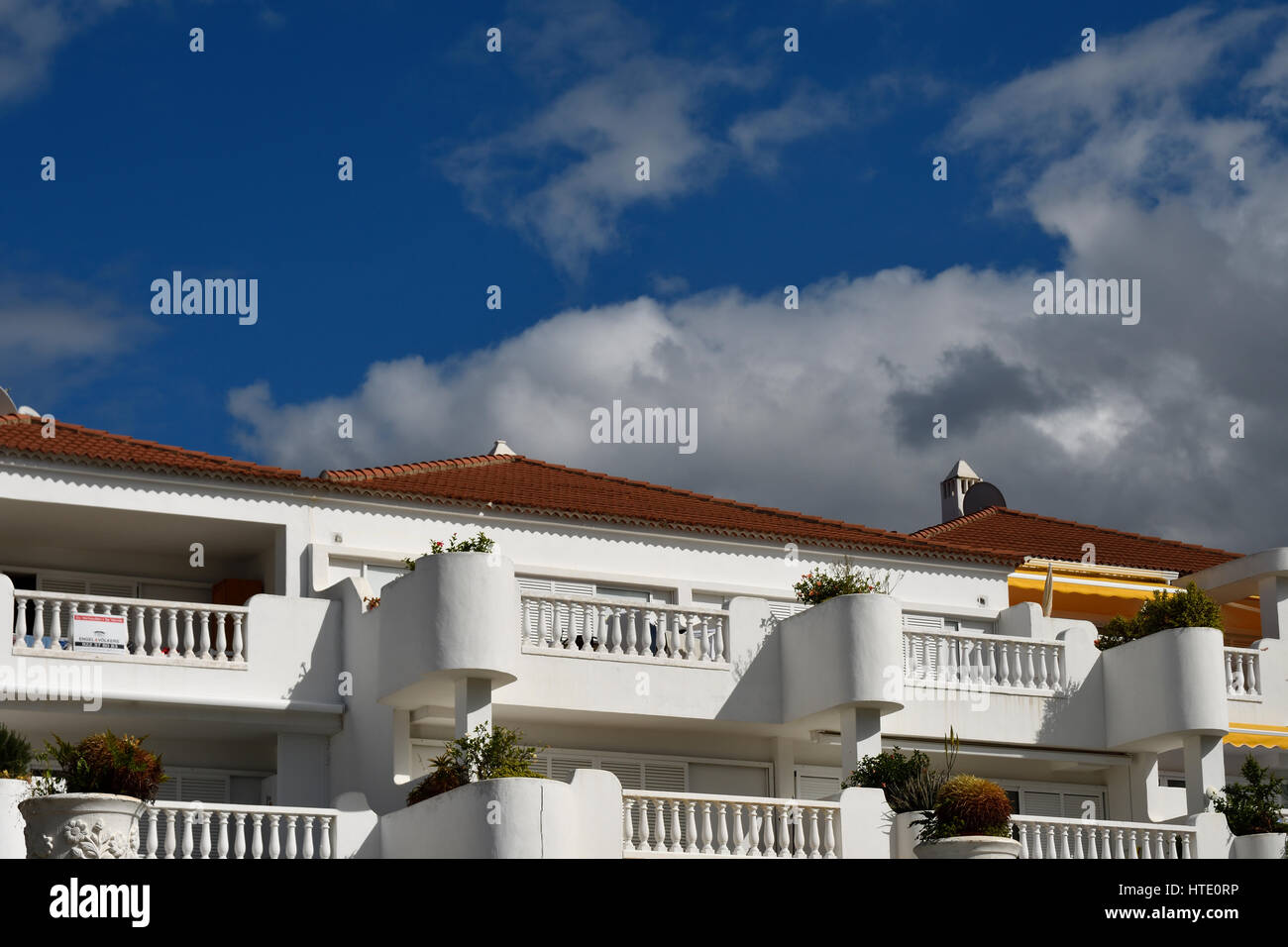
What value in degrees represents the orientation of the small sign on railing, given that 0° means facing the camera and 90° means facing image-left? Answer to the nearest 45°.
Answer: approximately 0°

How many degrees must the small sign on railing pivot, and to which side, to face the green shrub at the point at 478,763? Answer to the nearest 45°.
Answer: approximately 45° to its left

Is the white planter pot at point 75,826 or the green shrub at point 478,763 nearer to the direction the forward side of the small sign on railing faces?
the white planter pot

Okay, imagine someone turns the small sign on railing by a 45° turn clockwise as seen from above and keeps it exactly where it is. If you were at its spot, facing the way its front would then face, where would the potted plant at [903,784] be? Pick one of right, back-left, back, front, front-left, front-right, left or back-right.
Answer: back-left

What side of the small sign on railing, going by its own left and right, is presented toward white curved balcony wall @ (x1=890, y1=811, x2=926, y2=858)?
left

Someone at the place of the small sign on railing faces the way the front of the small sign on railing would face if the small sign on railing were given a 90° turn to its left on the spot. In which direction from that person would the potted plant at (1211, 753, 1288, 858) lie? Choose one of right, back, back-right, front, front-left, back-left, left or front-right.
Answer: front

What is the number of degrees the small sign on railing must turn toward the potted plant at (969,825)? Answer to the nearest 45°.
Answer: approximately 90° to its left

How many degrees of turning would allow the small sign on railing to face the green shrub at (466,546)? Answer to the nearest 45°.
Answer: approximately 90° to its left

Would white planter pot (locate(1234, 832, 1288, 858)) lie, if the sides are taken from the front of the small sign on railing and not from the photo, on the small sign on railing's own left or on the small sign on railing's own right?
on the small sign on railing's own left

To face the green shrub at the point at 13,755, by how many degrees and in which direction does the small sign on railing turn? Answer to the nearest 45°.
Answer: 0° — it already faces it

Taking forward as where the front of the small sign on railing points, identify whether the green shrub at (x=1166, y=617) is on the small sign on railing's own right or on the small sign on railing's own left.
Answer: on the small sign on railing's own left
